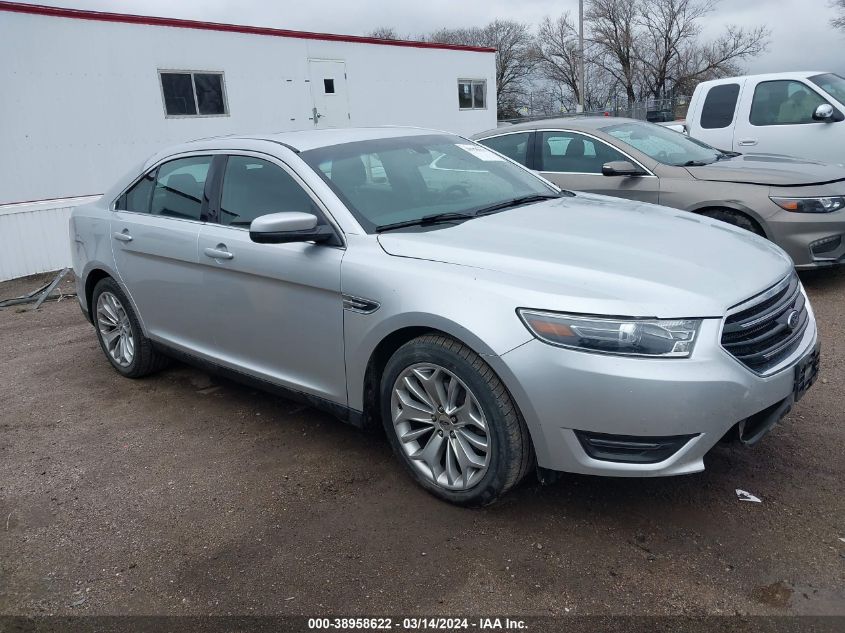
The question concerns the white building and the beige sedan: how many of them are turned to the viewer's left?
0

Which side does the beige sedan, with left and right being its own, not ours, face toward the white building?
back

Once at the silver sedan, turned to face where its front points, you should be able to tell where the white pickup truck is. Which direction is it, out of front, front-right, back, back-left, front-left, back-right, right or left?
left

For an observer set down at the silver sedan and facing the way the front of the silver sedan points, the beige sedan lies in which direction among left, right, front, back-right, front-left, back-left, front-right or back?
left

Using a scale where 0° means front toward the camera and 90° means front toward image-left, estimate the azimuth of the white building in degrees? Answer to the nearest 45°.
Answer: approximately 315°

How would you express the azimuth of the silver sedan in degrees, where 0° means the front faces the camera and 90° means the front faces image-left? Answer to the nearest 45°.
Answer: approximately 315°

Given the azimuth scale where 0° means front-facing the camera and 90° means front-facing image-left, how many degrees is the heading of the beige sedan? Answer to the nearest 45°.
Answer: approximately 315°

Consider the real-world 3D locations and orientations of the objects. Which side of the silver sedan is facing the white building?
back
